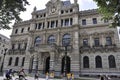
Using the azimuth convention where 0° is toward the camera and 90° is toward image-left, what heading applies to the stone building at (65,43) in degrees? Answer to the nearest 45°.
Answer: approximately 45°

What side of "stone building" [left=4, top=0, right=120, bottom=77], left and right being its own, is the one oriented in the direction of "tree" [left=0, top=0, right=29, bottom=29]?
front

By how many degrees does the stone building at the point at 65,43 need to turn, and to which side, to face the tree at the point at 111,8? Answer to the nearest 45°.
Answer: approximately 45° to its left
